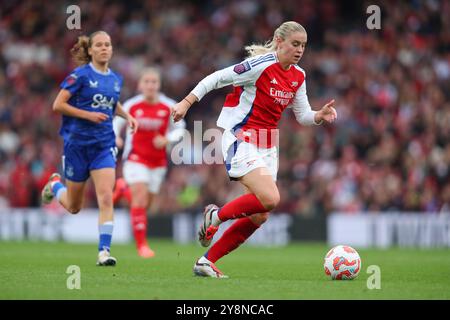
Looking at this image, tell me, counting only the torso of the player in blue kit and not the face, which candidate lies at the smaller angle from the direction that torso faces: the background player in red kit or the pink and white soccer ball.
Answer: the pink and white soccer ball

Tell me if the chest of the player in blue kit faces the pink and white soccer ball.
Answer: yes

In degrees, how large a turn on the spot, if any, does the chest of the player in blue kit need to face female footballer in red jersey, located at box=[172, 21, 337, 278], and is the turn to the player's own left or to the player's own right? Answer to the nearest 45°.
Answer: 0° — they already face them

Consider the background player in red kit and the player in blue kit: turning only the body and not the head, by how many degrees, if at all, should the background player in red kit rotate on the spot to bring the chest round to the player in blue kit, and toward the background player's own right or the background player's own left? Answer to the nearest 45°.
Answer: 0° — they already face them

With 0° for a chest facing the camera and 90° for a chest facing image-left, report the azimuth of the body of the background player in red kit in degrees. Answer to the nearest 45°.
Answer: approximately 0°

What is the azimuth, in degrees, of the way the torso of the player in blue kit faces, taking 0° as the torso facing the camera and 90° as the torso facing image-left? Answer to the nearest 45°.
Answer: approximately 315°

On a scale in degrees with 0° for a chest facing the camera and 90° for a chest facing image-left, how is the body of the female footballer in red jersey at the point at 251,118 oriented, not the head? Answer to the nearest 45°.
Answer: approximately 315°

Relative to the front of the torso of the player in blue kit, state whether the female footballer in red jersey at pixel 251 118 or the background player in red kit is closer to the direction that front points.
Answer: the female footballer in red jersey
